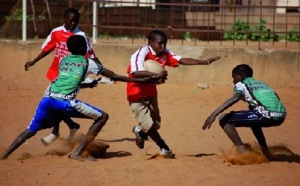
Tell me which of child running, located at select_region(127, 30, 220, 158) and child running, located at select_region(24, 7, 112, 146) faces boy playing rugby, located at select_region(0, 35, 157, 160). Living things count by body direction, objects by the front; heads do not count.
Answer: child running, located at select_region(24, 7, 112, 146)

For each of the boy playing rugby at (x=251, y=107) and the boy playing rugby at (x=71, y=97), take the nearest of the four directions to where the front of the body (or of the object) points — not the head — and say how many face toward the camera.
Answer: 0

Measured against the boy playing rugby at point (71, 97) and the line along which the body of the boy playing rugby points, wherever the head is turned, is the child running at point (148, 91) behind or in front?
in front

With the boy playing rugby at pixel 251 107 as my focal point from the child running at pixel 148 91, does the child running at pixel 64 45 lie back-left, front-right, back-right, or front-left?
back-left

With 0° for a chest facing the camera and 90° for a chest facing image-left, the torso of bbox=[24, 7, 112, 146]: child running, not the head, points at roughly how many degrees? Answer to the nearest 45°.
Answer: approximately 0°

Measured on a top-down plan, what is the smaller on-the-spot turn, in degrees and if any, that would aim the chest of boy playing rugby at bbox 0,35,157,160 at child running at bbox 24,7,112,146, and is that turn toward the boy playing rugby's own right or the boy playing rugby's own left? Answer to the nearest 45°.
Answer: approximately 45° to the boy playing rugby's own left

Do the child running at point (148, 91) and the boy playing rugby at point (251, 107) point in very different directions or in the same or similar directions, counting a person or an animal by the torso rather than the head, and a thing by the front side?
very different directions

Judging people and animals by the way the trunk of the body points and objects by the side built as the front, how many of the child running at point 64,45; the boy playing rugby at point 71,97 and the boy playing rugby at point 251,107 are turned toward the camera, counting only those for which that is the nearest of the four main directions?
1

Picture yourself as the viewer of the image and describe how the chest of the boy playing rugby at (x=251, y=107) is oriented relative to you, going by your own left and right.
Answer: facing away from the viewer and to the left of the viewer

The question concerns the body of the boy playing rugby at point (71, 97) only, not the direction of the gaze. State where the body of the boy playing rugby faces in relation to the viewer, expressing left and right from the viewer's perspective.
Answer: facing away from the viewer and to the right of the viewer

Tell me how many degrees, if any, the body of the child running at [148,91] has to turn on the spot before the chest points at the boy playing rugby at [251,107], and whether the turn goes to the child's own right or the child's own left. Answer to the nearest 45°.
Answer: approximately 45° to the child's own left
